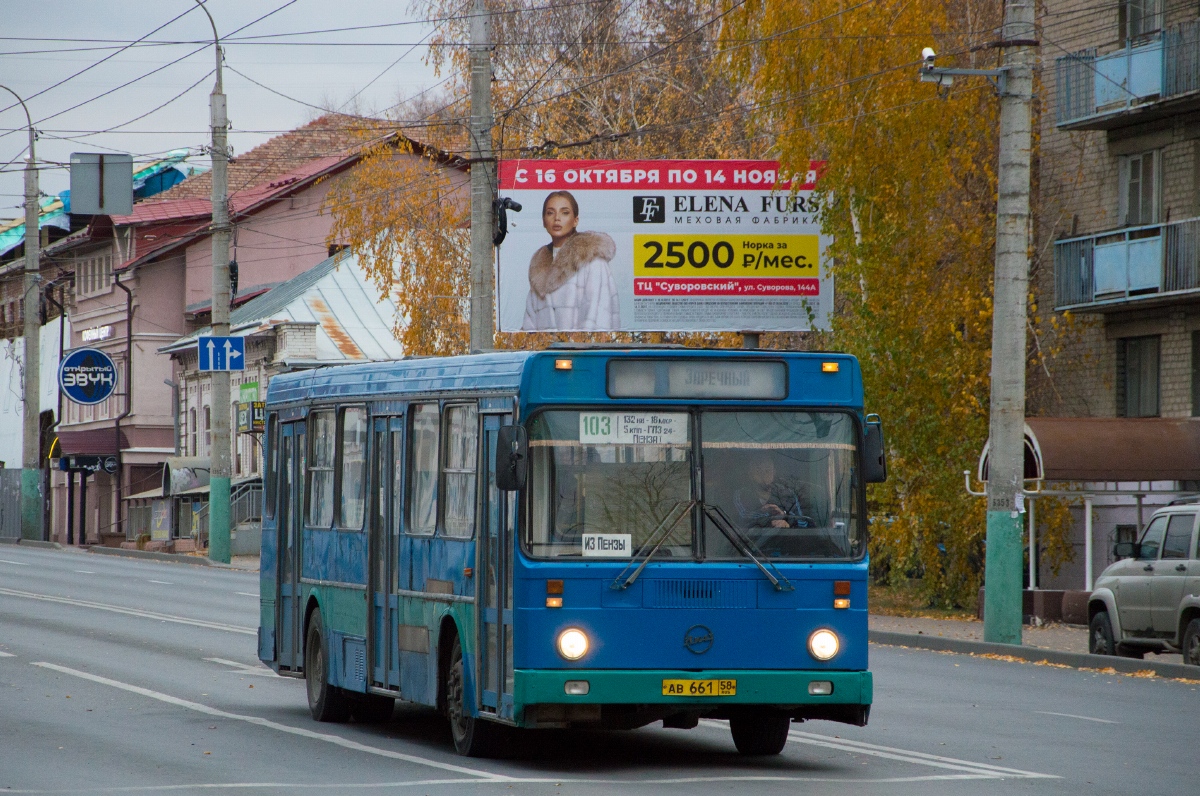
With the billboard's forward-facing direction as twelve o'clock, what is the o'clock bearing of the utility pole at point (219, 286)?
The utility pole is roughly at 4 o'clock from the billboard.

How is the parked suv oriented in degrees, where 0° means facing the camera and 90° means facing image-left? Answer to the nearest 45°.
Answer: approximately 135°

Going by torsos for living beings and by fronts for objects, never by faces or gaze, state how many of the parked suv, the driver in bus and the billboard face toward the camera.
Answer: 2

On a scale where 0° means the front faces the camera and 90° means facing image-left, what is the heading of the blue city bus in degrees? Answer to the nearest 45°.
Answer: approximately 0°

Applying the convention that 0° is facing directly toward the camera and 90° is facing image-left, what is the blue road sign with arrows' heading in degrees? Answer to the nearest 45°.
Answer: approximately 0°

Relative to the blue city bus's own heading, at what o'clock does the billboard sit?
The billboard is roughly at 6 o'clock from the blue city bus.

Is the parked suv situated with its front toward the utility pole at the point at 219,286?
yes

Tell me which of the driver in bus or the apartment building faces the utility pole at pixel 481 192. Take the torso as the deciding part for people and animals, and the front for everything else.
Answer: the apartment building

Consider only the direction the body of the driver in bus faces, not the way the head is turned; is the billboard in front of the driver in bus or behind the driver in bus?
behind

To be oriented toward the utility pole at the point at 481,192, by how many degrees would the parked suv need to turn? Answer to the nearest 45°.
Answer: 0° — it already faces it

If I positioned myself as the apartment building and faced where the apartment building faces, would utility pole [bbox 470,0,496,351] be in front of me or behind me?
in front
